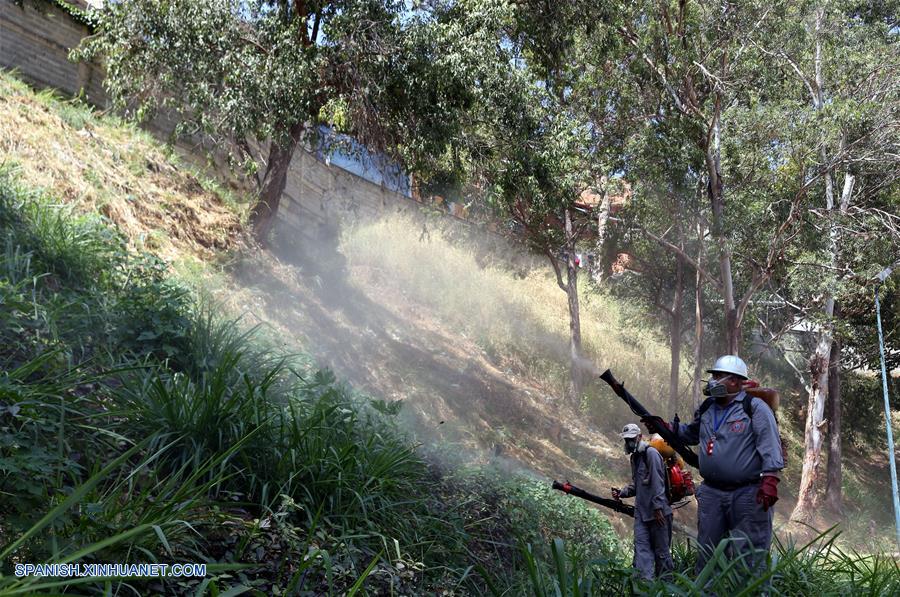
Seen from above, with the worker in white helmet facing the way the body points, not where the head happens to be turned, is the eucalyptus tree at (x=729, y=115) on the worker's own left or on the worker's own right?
on the worker's own right

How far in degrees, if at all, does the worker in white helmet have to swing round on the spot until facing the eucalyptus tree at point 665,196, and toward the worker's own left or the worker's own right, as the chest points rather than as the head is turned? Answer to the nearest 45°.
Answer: approximately 135° to the worker's own right

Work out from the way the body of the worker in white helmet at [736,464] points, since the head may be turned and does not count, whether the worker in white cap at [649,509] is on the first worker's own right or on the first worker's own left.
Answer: on the first worker's own right

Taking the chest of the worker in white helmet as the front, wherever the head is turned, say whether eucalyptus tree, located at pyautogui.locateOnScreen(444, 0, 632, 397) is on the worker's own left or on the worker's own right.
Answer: on the worker's own right

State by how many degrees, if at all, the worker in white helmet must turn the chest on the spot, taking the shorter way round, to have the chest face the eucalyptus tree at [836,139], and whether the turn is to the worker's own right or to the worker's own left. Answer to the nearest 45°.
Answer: approximately 135° to the worker's own right

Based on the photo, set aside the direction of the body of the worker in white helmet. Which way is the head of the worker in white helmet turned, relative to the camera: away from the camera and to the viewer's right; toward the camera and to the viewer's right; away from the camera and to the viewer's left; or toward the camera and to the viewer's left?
toward the camera and to the viewer's left

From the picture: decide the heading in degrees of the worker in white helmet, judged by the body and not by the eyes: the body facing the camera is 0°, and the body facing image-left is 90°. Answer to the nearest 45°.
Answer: approximately 45°
